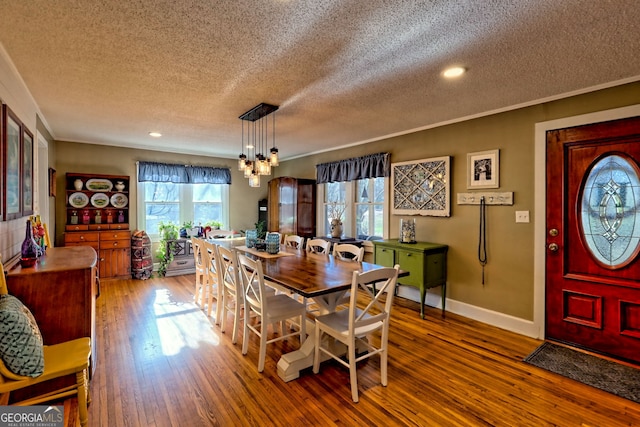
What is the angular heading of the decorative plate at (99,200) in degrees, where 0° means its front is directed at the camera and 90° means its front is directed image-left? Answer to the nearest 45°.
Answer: approximately 0°

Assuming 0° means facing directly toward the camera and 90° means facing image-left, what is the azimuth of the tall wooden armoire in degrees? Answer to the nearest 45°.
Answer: approximately 45°

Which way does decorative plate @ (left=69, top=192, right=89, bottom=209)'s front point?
toward the camera

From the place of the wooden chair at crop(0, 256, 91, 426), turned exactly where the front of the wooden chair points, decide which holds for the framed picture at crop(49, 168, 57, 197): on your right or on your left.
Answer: on your left

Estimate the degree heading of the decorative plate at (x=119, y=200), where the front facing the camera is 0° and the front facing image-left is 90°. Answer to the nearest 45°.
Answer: approximately 0°

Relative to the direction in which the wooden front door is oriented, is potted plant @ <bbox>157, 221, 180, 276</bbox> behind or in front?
in front

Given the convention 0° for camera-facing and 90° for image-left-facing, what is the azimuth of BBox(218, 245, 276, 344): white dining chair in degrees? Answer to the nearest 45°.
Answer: approximately 225°

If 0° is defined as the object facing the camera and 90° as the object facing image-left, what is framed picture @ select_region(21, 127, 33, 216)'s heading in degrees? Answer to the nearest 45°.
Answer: approximately 270°

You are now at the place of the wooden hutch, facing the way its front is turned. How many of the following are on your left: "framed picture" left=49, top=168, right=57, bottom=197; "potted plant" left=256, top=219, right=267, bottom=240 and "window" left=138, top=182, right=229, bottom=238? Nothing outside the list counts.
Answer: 2

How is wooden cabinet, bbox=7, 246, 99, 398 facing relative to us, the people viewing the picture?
facing to the right of the viewer

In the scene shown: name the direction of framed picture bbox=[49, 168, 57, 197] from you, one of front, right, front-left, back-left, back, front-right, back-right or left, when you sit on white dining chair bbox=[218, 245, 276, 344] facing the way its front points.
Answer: left

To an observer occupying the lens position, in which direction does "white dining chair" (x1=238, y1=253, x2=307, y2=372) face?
facing away from the viewer and to the right of the viewer

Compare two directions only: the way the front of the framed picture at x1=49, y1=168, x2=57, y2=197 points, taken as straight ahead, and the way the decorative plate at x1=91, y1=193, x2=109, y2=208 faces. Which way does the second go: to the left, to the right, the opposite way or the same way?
to the right

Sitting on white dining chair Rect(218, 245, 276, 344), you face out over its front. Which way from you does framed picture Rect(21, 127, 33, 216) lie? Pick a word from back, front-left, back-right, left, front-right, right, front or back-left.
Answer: back-left

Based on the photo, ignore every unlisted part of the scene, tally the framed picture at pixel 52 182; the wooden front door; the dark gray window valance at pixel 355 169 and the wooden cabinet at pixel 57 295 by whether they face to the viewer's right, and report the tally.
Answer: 2

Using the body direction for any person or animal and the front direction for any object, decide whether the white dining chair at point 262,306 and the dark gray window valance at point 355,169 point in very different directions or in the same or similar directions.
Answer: very different directions

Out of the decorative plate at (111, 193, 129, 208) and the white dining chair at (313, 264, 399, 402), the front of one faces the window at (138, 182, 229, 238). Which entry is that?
the white dining chair
